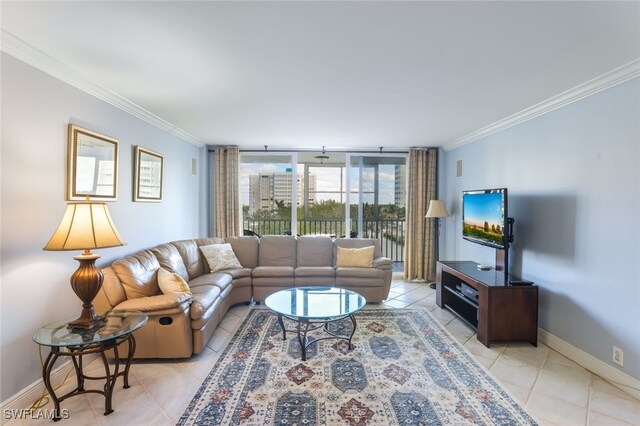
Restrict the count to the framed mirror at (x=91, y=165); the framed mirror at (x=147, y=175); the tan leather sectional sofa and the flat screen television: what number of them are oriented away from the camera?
0

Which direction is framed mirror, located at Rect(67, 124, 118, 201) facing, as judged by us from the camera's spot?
facing the viewer and to the right of the viewer

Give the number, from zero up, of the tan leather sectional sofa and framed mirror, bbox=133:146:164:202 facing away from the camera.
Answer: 0

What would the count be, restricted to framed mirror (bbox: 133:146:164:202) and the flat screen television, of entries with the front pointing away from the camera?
0

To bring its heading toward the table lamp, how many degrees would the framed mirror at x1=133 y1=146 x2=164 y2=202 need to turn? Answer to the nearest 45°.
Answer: approximately 45° to its right

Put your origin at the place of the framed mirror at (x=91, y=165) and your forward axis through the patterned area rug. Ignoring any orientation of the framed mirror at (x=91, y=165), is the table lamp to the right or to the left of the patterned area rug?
right

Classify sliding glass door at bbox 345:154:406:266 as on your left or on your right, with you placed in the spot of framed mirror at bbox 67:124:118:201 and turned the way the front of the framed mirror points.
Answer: on your left

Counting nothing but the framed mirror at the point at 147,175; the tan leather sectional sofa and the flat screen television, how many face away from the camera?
0

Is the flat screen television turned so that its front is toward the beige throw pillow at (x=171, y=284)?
yes

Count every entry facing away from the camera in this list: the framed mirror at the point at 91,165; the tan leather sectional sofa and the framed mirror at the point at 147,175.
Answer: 0

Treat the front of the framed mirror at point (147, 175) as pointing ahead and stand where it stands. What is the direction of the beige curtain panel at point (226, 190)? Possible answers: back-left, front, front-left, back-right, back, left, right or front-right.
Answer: left

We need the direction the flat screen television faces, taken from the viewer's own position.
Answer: facing the viewer and to the left of the viewer

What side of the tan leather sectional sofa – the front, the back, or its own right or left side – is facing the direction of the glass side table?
right
